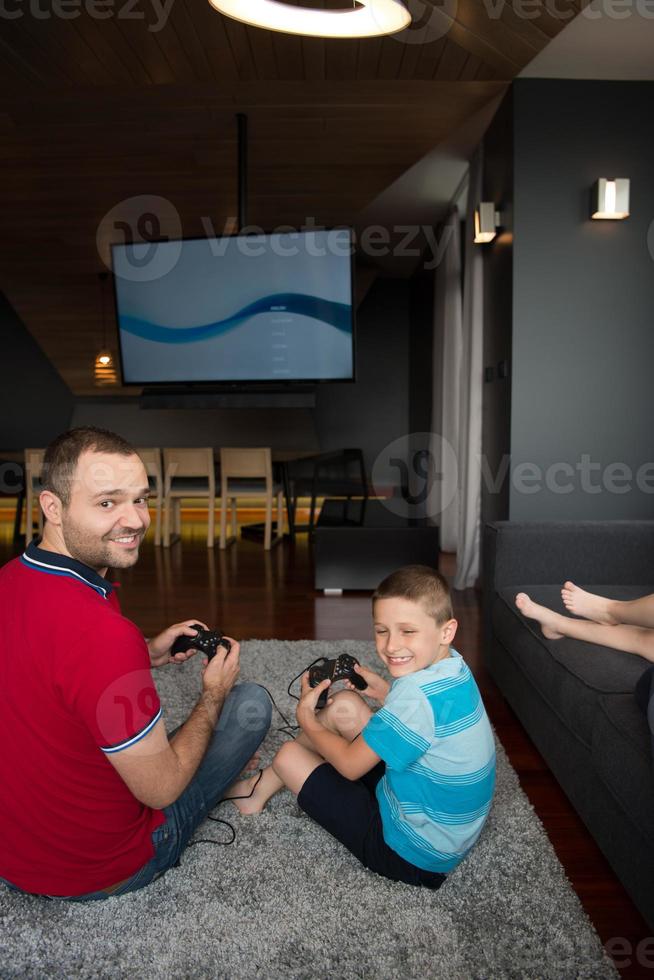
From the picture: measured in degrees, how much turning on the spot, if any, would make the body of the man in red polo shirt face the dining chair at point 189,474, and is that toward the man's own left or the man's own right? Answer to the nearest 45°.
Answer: approximately 45° to the man's own left

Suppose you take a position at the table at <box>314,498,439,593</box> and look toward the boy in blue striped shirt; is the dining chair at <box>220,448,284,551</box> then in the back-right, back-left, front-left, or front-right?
back-right

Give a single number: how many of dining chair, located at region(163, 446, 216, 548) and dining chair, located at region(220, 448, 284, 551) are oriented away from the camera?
2

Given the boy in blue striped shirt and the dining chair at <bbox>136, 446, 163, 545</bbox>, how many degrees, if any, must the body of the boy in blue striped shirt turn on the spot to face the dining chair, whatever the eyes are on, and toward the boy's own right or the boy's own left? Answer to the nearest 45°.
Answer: approximately 45° to the boy's own right

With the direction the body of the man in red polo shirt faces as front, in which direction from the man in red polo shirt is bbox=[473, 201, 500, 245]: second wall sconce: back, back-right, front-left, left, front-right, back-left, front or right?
front

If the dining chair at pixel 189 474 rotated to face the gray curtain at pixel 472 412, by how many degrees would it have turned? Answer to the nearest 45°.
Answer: approximately 135° to its right

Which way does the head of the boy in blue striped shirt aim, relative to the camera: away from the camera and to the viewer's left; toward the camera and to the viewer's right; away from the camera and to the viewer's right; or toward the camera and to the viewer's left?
toward the camera and to the viewer's left

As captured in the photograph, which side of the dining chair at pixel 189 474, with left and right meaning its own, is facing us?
back

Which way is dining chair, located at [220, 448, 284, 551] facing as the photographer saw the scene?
facing away from the viewer

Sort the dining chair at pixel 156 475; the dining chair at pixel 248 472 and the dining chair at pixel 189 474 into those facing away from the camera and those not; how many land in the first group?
3

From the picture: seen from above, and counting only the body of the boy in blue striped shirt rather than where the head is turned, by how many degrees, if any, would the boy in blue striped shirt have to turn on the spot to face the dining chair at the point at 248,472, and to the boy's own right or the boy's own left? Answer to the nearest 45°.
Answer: approximately 45° to the boy's own right

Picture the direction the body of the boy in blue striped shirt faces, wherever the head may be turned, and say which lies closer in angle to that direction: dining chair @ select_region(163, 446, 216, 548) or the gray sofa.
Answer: the dining chair

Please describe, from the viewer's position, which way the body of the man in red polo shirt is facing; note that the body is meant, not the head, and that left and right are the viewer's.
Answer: facing away from the viewer and to the right of the viewer

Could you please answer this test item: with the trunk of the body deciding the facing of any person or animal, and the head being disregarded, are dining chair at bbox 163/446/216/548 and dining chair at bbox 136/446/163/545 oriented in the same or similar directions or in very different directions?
same or similar directions

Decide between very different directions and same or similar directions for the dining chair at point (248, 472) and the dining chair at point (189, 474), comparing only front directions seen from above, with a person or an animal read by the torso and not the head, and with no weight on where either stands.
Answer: same or similar directions

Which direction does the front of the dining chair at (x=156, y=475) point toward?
away from the camera
